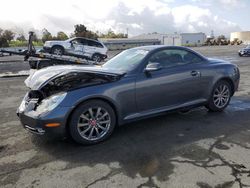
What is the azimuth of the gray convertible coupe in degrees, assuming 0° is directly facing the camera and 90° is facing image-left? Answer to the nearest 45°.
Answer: approximately 45°

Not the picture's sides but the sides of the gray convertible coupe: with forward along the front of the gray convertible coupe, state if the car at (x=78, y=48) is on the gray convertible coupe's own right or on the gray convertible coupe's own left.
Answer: on the gray convertible coupe's own right

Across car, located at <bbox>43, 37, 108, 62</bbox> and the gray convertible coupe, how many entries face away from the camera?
0

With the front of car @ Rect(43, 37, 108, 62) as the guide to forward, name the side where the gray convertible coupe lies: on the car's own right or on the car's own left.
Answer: on the car's own left

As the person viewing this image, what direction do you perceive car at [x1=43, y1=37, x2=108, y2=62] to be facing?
facing to the left of the viewer
